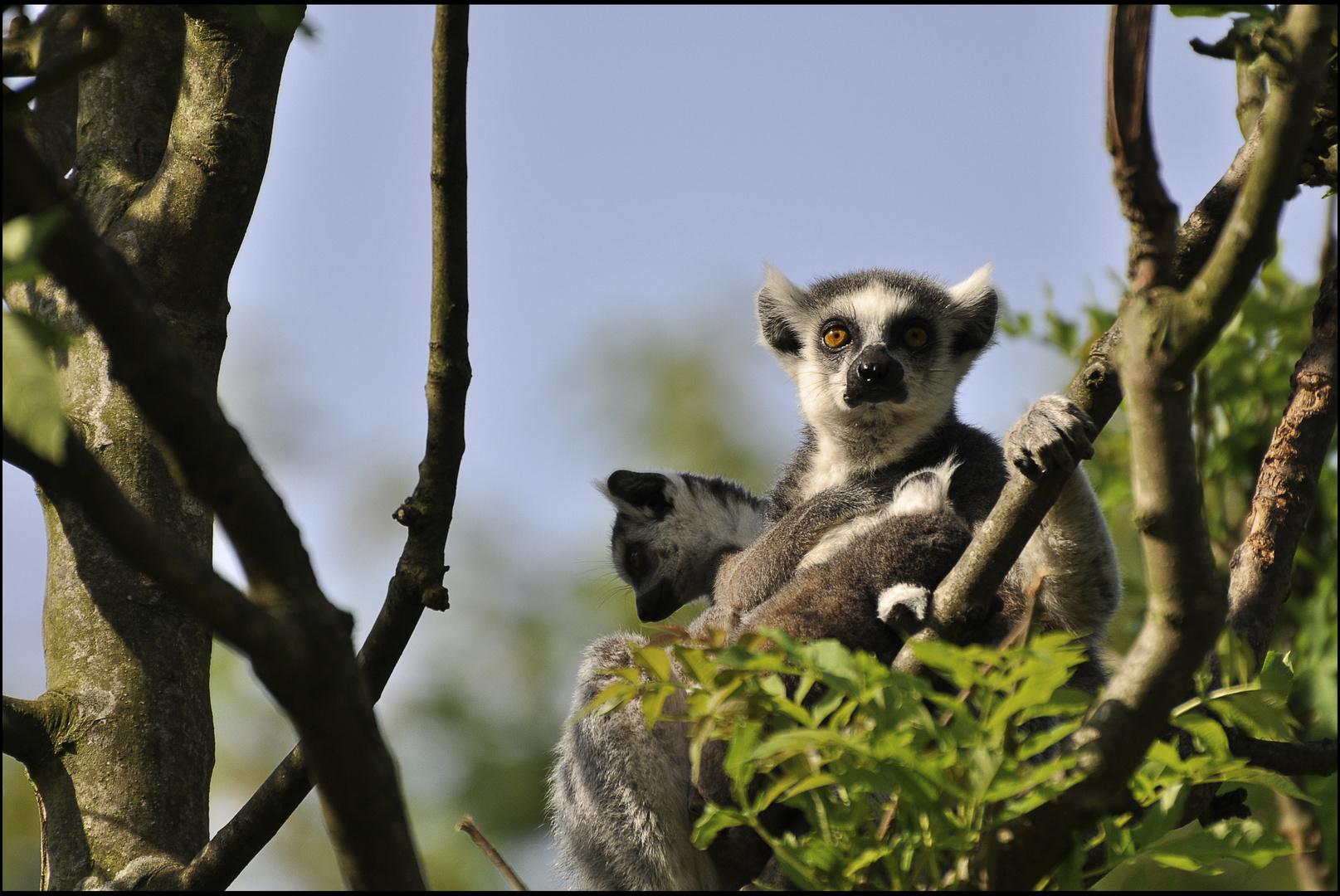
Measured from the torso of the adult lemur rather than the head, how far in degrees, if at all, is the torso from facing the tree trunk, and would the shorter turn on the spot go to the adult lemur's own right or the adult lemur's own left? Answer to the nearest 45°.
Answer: approximately 45° to the adult lemur's own right

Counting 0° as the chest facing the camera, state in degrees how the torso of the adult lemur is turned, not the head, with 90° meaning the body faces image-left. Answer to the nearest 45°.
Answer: approximately 0°
